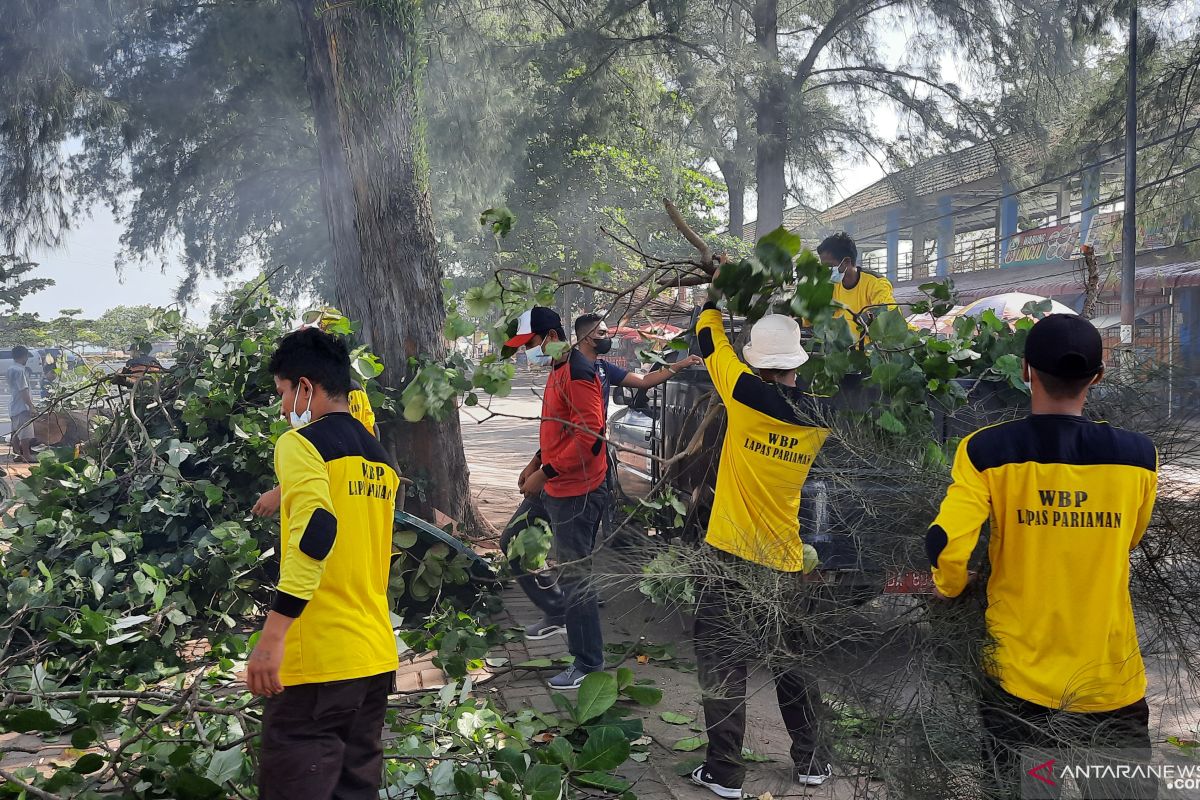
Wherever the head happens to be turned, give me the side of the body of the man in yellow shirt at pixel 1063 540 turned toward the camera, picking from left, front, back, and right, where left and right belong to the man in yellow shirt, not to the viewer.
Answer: back

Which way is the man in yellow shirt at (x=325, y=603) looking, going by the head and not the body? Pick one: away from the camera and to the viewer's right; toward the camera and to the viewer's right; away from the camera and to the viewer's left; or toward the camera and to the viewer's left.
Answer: away from the camera and to the viewer's left

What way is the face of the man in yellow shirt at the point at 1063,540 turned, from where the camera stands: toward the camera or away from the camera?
away from the camera

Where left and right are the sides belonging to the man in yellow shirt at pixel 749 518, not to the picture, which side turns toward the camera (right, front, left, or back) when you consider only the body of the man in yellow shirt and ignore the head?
back

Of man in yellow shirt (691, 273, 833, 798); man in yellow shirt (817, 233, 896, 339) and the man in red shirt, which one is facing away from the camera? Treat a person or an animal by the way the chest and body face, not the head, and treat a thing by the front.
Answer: man in yellow shirt (691, 273, 833, 798)

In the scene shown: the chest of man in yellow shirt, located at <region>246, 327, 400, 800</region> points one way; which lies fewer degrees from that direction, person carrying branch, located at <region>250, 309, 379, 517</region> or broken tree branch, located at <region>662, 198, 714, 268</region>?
the person carrying branch

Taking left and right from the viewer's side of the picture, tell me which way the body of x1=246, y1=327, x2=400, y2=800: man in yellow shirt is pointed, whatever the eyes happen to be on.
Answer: facing away from the viewer and to the left of the viewer

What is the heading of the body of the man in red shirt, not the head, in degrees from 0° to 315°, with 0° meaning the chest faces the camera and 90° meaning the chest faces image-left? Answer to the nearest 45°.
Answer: approximately 90°

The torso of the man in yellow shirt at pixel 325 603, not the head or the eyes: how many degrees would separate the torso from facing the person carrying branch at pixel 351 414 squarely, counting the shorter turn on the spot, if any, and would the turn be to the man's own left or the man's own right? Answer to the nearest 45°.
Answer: approximately 45° to the man's own right

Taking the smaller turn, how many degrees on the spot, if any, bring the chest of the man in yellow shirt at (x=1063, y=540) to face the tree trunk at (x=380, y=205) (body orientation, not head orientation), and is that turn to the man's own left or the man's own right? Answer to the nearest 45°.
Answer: approximately 45° to the man's own left
